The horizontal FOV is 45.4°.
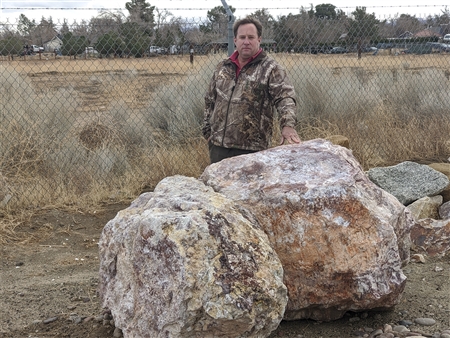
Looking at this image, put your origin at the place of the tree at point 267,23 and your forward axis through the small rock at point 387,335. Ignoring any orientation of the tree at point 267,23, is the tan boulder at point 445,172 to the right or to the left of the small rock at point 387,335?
left

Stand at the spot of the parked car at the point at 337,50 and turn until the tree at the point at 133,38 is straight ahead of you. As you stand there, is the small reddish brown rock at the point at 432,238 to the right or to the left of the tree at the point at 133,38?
left

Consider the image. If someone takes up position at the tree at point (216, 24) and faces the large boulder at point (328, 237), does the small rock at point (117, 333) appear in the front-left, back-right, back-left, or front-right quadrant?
front-right

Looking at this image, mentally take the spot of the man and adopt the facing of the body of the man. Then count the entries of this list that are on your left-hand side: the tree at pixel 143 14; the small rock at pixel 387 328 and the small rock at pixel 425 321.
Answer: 2

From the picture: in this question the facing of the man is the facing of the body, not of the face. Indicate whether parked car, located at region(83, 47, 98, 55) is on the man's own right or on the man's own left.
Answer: on the man's own right

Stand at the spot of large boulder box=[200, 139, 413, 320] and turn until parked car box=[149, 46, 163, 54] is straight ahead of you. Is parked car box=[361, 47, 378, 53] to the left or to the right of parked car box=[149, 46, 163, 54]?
right

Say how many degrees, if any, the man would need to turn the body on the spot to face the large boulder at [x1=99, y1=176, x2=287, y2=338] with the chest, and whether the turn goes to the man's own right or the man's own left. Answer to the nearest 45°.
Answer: approximately 45° to the man's own left
